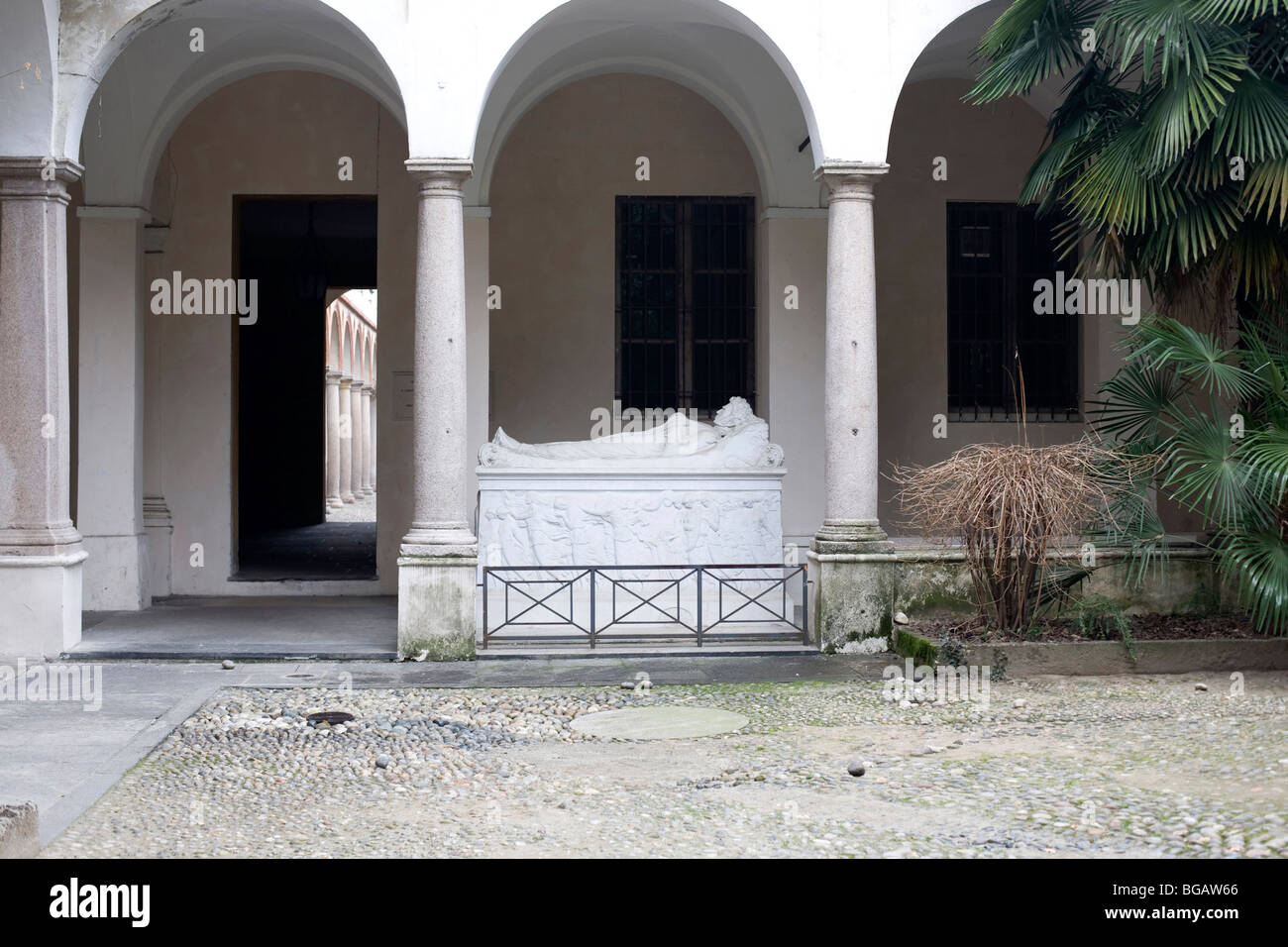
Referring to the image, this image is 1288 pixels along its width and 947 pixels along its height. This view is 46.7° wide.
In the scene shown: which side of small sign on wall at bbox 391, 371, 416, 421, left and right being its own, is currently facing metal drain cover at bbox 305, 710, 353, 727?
front

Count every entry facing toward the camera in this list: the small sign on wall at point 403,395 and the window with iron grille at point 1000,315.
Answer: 2

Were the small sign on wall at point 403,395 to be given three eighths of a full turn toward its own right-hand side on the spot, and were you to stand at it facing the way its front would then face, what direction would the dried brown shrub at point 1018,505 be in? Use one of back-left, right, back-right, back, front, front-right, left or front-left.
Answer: back

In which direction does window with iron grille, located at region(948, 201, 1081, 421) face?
toward the camera

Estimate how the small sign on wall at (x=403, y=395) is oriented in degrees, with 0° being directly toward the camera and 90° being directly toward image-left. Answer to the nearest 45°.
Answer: approximately 0°

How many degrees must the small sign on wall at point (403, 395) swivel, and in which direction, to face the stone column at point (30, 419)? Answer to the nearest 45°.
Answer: approximately 45° to its right

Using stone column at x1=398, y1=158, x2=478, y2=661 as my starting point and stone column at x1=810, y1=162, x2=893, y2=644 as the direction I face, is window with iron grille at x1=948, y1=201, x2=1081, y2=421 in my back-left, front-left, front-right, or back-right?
front-left

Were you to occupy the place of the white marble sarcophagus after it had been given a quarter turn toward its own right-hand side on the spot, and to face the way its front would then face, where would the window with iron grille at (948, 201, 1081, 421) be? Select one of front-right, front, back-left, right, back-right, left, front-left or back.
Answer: back-right

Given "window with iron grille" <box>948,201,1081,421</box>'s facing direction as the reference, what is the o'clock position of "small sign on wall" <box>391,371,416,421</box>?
The small sign on wall is roughly at 2 o'clock from the window with iron grille.

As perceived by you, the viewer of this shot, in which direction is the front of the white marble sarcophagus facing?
facing the viewer

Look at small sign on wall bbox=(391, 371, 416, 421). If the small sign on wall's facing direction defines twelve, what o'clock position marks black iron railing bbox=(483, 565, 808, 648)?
The black iron railing is roughly at 11 o'clock from the small sign on wall.

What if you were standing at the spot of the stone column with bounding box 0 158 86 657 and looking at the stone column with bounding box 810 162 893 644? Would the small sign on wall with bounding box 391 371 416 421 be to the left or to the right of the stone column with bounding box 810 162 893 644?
left

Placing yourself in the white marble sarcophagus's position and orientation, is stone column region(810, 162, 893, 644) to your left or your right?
on your left

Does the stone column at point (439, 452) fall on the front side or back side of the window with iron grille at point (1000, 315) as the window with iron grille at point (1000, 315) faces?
on the front side

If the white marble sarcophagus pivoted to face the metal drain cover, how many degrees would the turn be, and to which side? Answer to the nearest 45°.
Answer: approximately 45° to its right

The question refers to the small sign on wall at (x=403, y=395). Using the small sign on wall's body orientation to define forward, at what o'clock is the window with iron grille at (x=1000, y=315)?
The window with iron grille is roughly at 9 o'clock from the small sign on wall.

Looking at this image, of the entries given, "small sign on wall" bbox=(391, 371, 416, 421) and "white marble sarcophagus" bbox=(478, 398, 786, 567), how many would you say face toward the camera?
2
